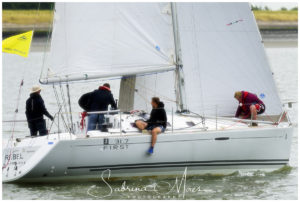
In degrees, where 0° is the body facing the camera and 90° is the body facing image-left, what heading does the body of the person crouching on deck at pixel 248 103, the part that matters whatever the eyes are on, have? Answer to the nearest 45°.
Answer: approximately 90°

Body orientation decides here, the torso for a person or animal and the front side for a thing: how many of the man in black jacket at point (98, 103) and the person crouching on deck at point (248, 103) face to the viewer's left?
1

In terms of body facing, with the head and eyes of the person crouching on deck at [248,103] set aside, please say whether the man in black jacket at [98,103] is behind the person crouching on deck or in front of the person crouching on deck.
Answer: in front

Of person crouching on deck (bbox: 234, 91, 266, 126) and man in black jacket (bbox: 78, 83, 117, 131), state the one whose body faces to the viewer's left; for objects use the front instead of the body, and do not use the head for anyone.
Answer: the person crouching on deck
